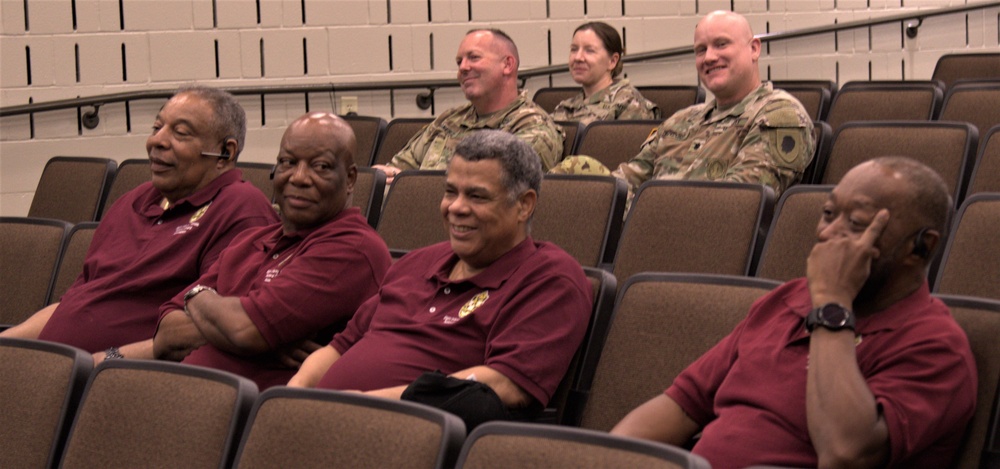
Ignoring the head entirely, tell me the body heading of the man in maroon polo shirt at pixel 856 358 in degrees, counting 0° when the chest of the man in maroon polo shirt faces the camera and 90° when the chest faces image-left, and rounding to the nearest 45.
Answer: approximately 45°

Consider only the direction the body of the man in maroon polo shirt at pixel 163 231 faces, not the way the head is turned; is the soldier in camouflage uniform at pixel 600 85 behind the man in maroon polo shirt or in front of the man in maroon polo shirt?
behind

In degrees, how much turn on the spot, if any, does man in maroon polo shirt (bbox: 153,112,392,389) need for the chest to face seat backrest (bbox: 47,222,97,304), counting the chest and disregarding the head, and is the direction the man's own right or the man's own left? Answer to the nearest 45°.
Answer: approximately 90° to the man's own right

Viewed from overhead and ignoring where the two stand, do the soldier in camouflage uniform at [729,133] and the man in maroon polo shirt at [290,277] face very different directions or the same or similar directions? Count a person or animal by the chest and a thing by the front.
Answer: same or similar directions

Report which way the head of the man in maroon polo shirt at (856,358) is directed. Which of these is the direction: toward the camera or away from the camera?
toward the camera

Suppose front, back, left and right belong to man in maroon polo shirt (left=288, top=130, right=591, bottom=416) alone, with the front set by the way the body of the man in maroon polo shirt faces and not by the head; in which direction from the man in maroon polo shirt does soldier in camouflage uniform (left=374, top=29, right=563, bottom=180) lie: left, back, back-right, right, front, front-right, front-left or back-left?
back-right

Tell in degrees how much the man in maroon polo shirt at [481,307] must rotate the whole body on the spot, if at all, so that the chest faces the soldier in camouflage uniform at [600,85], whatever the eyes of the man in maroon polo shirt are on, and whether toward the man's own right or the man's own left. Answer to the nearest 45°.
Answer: approximately 135° to the man's own right

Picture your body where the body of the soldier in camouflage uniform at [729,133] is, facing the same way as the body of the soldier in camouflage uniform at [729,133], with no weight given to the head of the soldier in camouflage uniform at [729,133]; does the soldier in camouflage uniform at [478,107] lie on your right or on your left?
on your right

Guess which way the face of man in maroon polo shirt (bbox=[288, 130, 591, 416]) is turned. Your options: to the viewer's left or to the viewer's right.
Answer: to the viewer's left

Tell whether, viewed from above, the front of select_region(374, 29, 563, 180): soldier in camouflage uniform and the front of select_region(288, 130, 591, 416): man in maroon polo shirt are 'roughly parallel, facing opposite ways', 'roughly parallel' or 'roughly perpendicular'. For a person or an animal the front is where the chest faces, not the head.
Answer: roughly parallel
